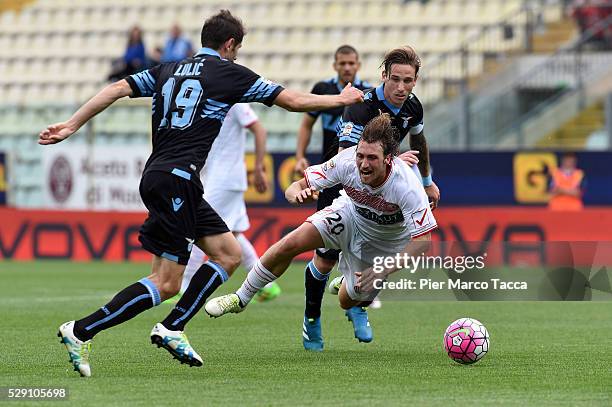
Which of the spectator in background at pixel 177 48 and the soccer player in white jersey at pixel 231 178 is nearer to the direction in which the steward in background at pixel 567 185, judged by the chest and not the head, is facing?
the soccer player in white jersey

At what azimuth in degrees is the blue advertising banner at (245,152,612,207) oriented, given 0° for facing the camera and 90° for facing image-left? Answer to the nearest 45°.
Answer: approximately 0°

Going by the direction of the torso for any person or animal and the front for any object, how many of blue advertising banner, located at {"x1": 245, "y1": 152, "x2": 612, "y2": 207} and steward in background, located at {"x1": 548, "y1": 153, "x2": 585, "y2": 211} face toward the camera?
2

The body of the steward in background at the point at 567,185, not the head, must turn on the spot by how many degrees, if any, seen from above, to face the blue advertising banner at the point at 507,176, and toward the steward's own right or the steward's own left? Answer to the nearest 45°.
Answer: approximately 90° to the steward's own right

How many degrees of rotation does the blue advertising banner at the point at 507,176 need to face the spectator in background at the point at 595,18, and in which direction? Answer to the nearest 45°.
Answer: approximately 135° to its left

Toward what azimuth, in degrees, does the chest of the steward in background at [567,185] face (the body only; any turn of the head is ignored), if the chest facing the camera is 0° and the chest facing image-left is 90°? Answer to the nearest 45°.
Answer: approximately 0°

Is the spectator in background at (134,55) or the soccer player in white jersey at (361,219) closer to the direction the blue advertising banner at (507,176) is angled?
the soccer player in white jersey

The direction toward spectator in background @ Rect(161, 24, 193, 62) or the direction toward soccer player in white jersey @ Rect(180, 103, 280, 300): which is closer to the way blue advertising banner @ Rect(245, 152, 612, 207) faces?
the soccer player in white jersey
